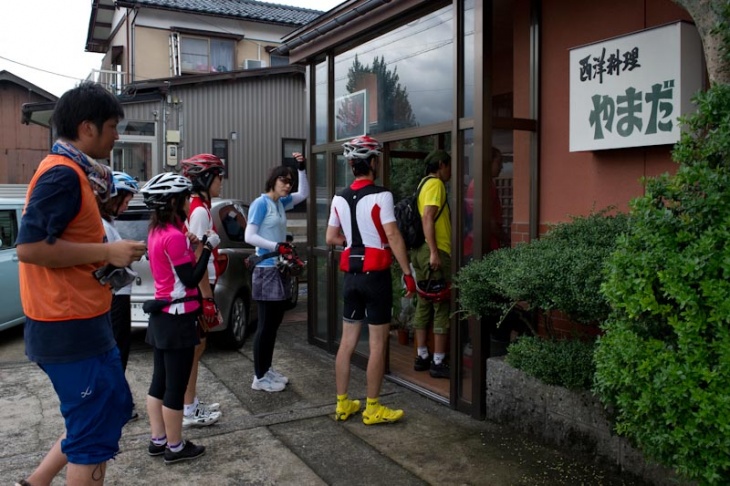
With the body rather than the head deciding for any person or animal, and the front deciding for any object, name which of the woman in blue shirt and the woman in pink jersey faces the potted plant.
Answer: the woman in pink jersey

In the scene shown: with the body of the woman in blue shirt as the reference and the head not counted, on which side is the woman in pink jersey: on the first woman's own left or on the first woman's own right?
on the first woman's own right

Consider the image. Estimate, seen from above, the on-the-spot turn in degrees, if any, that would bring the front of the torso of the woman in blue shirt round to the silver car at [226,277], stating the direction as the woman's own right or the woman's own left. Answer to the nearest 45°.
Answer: approximately 135° to the woman's own left

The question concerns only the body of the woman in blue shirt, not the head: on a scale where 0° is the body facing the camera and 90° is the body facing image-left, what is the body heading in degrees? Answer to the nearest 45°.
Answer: approximately 315°

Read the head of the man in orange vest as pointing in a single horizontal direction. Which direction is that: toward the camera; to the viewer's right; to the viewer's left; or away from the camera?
to the viewer's right

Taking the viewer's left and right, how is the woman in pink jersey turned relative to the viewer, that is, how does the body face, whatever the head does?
facing away from the viewer and to the right of the viewer

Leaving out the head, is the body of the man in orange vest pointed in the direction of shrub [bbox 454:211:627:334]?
yes

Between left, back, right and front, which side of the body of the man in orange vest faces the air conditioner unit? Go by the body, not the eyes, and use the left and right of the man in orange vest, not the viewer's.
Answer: left

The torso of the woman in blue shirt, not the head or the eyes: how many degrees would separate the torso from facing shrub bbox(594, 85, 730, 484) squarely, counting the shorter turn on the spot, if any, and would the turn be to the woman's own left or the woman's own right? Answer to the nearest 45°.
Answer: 0° — they already face it

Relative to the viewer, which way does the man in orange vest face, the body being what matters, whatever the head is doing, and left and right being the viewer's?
facing to the right of the viewer

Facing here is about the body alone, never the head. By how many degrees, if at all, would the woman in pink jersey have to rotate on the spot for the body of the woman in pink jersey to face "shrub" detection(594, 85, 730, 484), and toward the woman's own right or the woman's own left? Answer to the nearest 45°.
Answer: approximately 90° to the woman's own right

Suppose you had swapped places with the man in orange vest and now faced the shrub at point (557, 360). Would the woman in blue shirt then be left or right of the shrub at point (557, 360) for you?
left
